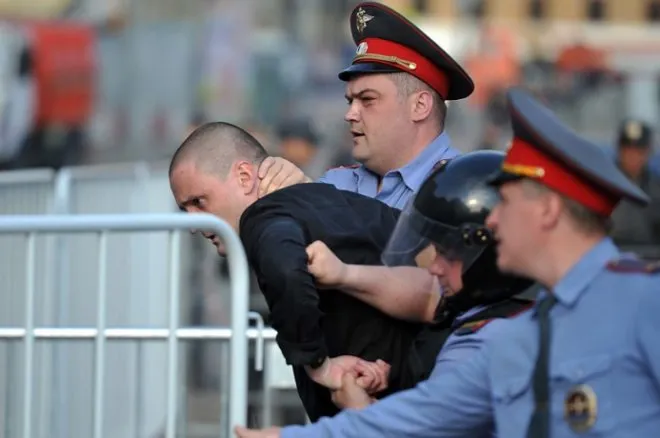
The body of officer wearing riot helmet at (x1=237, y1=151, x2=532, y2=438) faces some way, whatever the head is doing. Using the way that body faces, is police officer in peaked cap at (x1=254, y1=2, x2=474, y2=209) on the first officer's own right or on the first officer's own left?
on the first officer's own right

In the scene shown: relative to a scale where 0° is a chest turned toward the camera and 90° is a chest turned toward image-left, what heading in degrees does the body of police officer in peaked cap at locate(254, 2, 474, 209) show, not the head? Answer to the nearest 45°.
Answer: approximately 45°

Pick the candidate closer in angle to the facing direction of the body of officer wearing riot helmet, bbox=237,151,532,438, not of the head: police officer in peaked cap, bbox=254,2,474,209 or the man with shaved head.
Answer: the man with shaved head

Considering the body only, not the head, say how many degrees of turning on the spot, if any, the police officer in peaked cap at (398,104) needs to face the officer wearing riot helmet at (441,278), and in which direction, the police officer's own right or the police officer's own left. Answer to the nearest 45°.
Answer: approximately 45° to the police officer's own left

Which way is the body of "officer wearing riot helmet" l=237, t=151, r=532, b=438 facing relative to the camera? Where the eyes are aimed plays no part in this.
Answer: to the viewer's left

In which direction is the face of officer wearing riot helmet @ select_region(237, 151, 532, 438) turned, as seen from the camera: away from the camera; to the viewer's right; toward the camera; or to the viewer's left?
to the viewer's left

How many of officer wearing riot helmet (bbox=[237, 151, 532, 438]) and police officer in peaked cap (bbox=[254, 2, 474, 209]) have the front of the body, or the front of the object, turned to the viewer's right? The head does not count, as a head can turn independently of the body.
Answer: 0

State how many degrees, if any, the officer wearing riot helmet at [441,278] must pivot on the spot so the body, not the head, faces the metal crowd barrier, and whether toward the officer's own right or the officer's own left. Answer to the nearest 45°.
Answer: approximately 45° to the officer's own right

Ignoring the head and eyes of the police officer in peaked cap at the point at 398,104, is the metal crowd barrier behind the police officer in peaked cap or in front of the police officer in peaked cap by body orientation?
in front
